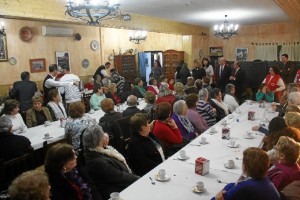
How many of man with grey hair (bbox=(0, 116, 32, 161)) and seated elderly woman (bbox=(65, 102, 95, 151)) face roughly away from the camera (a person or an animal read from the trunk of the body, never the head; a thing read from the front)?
2

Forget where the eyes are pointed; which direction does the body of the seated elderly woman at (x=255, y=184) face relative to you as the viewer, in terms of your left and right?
facing away from the viewer and to the left of the viewer

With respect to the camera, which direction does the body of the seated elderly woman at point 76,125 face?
away from the camera

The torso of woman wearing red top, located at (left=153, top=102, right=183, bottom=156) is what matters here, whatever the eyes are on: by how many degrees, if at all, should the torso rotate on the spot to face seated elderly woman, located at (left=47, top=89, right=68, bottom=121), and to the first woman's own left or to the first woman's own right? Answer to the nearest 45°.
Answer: approximately 90° to the first woman's own left

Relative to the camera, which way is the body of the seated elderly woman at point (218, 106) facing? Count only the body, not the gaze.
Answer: to the viewer's right

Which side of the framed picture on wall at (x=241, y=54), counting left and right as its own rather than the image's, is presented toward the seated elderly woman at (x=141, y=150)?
front

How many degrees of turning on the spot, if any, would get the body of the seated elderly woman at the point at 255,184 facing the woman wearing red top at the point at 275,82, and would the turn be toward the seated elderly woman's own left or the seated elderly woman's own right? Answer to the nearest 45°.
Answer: approximately 45° to the seated elderly woman's own right

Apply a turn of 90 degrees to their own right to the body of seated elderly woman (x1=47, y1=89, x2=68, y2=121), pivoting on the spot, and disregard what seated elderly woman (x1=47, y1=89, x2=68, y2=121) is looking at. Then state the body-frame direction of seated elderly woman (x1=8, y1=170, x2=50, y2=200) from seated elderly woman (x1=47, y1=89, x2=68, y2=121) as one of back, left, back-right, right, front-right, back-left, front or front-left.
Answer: front-left

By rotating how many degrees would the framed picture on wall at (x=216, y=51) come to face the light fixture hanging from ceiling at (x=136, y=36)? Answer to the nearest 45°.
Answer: approximately 45° to its right

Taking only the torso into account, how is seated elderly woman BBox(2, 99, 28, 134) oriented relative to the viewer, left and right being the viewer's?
facing to the right of the viewer
